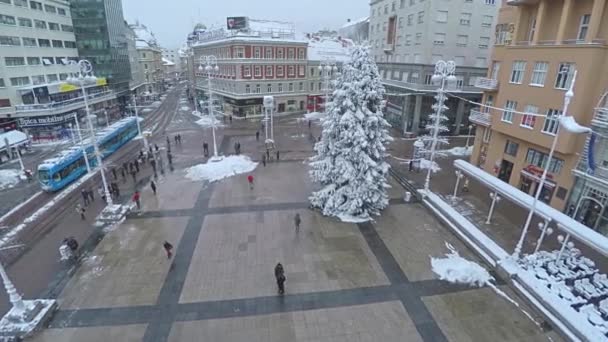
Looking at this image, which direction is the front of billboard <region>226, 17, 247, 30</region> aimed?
toward the camera

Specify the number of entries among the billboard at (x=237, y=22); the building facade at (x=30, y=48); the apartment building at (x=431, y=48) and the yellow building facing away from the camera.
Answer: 0

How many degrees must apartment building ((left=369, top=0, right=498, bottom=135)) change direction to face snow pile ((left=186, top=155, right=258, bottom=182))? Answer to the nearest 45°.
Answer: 0° — it already faces it

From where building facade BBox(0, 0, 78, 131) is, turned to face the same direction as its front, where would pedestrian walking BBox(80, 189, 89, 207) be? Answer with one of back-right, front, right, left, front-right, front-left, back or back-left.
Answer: front-right

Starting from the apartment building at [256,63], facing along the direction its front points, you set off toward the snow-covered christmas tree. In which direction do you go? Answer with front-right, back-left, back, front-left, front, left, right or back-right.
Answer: front

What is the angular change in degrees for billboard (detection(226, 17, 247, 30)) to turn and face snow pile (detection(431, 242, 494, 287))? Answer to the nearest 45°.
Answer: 0° — it already faces it

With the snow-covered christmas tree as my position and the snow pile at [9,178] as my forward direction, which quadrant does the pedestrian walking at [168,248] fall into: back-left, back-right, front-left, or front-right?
front-left

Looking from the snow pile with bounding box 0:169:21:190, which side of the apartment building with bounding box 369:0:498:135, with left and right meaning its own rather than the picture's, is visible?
front

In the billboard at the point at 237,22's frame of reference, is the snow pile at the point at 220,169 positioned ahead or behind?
ahead

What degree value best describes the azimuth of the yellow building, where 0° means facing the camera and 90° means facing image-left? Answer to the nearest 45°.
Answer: approximately 45°

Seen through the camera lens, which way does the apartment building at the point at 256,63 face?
facing the viewer

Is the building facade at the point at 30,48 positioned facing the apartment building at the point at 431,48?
yes

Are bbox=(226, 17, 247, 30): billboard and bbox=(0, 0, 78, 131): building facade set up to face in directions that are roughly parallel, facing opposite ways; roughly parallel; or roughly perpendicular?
roughly perpendicular

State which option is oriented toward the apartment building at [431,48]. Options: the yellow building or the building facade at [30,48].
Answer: the building facade

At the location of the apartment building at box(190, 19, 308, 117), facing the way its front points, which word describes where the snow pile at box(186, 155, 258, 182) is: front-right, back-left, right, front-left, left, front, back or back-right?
front

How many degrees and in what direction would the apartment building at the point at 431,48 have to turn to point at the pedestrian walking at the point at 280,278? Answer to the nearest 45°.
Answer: approximately 45° to its left

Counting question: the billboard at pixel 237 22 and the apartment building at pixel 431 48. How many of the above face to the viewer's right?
0

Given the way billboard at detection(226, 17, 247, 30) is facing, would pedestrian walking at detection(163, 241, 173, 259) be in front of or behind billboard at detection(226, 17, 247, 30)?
in front
